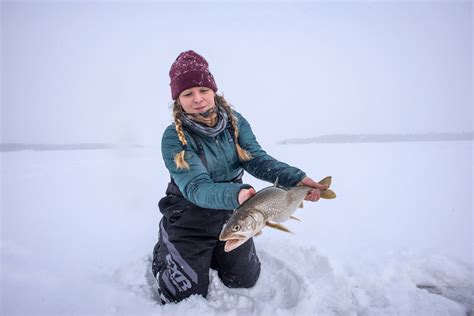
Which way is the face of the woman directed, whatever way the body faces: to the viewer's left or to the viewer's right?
to the viewer's right

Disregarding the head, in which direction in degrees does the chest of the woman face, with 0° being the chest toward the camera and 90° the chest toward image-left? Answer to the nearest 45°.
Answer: approximately 315°
